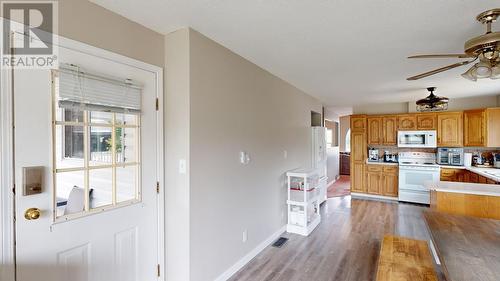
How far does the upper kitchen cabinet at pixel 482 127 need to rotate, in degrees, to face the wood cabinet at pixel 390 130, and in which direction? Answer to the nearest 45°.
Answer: approximately 45° to its right

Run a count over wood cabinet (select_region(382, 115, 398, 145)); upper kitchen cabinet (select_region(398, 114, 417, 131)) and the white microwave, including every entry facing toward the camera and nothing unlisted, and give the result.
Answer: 3

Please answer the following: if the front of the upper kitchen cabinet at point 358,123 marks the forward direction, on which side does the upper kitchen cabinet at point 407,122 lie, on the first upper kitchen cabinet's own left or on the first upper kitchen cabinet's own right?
on the first upper kitchen cabinet's own left

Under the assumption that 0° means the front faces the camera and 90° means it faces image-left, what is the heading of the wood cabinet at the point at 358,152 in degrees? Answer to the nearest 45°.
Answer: approximately 0°

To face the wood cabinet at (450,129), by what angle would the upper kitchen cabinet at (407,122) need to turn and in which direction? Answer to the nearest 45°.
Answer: approximately 90° to its left

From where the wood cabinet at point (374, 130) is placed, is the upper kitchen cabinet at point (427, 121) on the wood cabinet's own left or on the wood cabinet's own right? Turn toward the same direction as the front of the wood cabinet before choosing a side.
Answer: on the wood cabinet's own left

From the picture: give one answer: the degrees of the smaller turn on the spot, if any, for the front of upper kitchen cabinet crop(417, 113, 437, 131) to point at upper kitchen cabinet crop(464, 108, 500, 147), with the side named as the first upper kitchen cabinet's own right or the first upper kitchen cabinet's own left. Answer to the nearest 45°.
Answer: approximately 90° to the first upper kitchen cabinet's own left

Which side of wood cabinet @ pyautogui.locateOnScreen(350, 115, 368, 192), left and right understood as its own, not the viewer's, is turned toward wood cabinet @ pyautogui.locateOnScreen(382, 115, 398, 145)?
left
